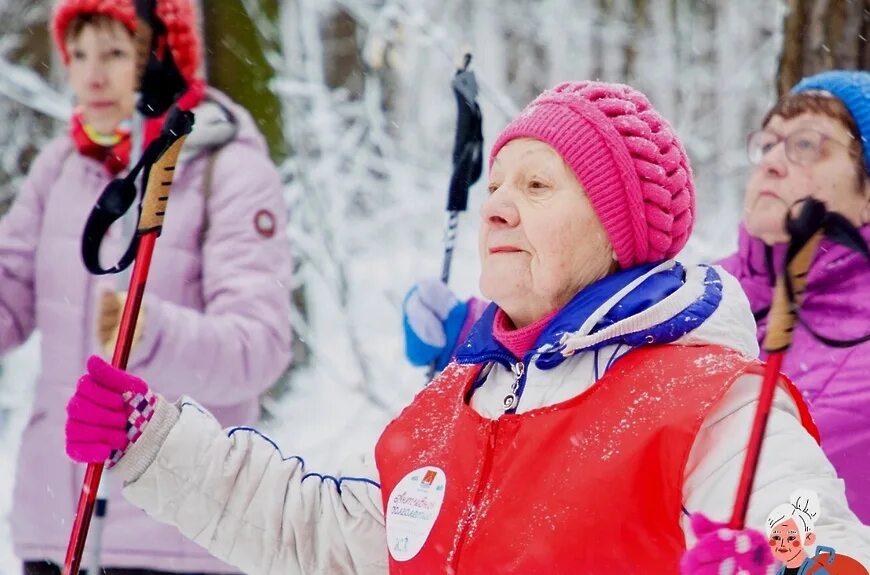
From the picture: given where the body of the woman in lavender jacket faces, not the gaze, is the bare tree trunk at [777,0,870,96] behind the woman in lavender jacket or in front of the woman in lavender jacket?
behind

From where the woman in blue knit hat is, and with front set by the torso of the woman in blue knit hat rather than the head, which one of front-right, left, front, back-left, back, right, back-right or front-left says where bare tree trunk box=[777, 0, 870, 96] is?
back-right

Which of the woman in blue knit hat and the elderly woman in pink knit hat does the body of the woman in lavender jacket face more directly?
the elderly woman in pink knit hat

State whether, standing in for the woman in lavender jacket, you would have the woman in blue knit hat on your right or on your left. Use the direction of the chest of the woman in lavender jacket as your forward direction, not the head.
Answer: on your left

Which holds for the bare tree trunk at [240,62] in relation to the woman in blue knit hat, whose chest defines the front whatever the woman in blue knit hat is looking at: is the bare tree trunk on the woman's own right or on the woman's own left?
on the woman's own right

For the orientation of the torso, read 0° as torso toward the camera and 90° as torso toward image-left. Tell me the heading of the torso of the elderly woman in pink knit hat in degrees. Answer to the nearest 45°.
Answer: approximately 45°

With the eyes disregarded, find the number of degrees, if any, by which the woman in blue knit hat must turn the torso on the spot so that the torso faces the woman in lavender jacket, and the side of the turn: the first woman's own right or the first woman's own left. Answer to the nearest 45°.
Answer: approximately 45° to the first woman's own right
